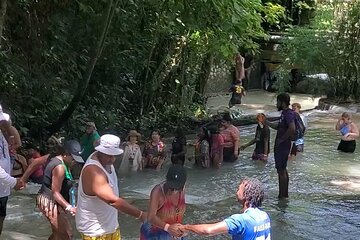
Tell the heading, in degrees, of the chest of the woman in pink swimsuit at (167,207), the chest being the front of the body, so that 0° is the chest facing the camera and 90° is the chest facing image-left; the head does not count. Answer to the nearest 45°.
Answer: approximately 315°

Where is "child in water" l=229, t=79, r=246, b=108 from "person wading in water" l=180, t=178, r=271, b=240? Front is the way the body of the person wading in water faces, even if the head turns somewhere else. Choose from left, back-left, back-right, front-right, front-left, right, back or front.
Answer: front-right

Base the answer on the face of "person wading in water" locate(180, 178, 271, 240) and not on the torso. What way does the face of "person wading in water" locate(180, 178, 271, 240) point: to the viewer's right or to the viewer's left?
to the viewer's left

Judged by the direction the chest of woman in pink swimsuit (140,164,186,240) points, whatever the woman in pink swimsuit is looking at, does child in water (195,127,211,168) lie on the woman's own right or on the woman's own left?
on the woman's own left

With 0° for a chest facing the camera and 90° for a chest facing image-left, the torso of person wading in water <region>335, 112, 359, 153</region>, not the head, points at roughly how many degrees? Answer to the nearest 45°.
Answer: approximately 45°

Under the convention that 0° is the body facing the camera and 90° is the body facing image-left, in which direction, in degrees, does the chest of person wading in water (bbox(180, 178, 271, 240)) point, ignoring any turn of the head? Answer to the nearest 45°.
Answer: approximately 135°

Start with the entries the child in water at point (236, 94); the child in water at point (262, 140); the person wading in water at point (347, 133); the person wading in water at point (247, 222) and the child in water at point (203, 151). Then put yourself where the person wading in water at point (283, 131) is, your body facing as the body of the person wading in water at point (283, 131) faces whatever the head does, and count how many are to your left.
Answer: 1
